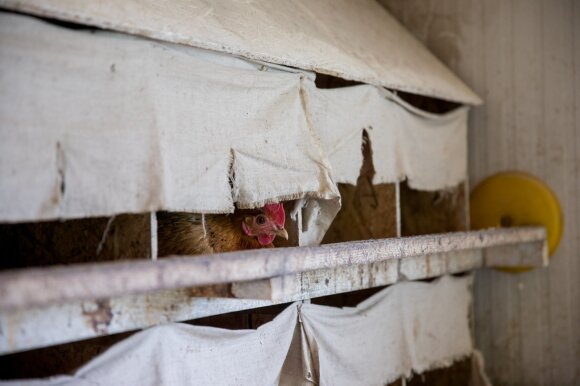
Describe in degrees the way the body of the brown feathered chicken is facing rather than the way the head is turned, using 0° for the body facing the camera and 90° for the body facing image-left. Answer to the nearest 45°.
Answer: approximately 270°

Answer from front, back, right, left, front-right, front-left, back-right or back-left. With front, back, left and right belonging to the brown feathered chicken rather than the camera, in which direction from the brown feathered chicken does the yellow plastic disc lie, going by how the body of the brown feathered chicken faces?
front-left

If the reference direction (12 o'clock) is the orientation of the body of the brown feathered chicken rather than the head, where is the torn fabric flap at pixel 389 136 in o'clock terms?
The torn fabric flap is roughly at 11 o'clock from the brown feathered chicken.
